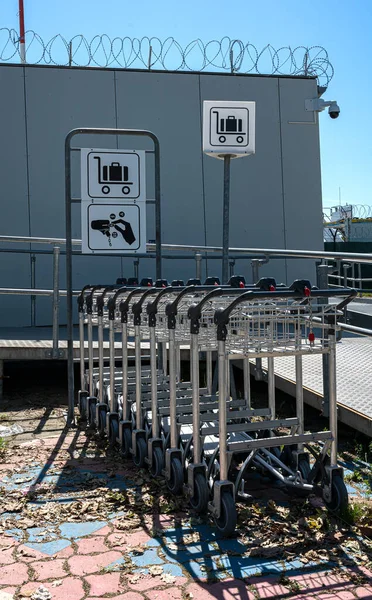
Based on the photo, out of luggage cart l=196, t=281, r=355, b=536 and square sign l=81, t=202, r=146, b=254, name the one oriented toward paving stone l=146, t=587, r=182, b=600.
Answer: the square sign

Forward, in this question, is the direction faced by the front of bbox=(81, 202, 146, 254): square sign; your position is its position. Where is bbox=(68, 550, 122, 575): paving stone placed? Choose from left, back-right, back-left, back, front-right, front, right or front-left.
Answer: front

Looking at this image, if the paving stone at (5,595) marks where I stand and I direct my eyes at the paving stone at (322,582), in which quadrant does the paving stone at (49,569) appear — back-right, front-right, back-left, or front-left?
front-left

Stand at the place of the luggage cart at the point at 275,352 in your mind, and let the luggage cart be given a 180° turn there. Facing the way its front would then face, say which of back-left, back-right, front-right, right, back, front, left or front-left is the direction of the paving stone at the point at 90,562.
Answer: right

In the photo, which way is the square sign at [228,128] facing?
toward the camera

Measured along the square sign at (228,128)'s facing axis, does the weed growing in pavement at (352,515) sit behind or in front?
in front

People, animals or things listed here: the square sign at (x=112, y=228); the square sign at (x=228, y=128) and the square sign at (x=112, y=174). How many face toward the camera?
3

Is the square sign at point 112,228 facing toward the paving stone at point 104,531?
yes

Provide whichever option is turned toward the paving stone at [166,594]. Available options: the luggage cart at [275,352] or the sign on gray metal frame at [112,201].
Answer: the sign on gray metal frame

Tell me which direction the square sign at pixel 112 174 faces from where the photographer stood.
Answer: facing the viewer

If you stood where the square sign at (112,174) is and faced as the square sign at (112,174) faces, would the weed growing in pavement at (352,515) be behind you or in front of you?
in front

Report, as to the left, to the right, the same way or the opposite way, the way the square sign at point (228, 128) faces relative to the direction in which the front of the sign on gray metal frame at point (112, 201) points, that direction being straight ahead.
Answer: the same way

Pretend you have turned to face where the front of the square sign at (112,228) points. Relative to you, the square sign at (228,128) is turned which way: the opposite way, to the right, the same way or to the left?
the same way

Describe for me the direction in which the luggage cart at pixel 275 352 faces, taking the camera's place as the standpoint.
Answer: facing away from the viewer and to the left of the viewer

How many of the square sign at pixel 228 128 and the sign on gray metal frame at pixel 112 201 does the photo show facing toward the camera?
2

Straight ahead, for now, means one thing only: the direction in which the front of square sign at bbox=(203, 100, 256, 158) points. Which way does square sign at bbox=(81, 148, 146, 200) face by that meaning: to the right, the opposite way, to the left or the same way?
the same way

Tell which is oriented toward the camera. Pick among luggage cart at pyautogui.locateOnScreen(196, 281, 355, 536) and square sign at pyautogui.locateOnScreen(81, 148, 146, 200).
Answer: the square sign

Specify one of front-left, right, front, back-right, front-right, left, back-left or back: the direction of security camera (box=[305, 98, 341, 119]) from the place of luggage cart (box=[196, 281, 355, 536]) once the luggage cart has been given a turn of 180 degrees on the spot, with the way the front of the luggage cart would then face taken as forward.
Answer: back-left
